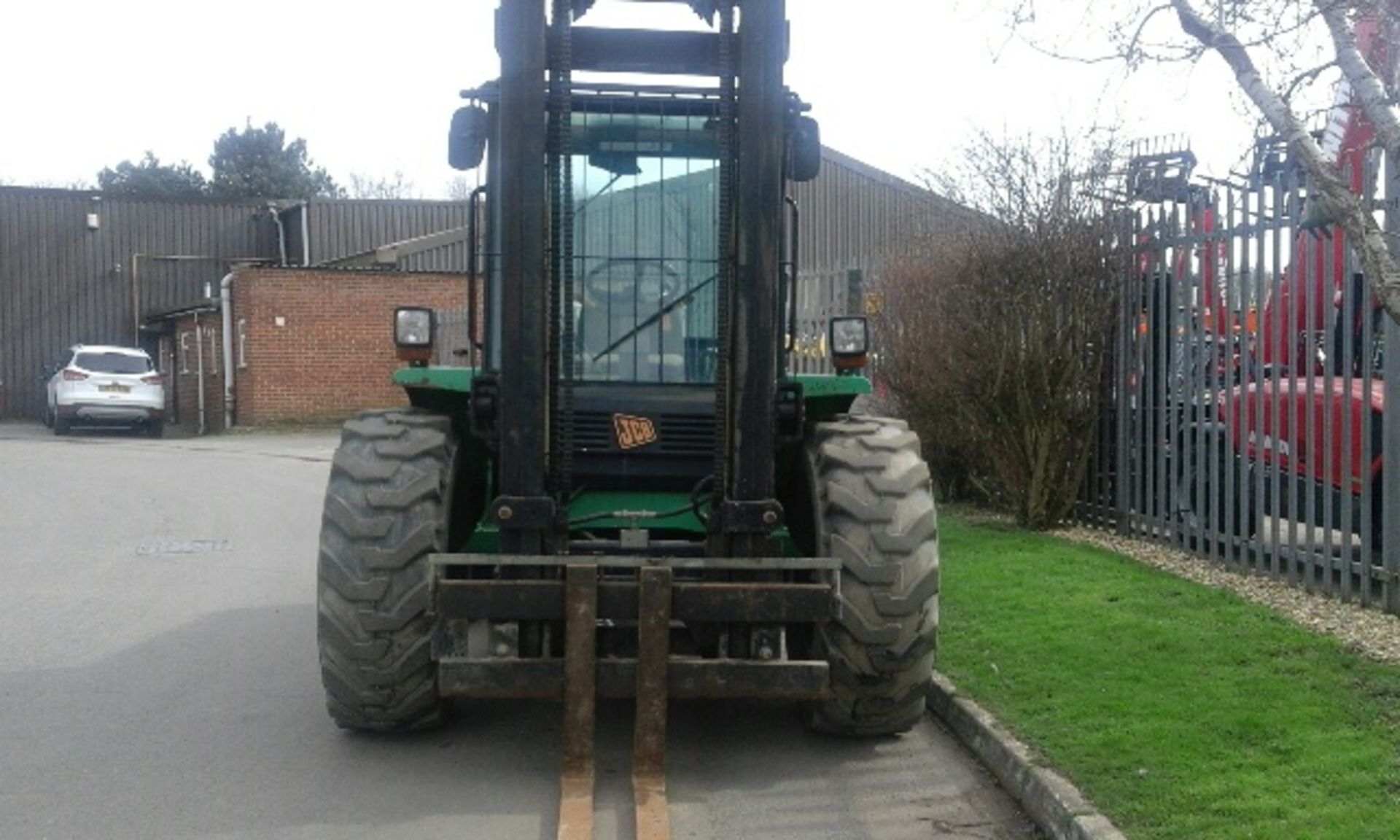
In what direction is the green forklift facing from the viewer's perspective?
toward the camera

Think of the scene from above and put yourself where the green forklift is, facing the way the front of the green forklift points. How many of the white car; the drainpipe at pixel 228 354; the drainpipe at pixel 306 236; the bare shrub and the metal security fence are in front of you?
0

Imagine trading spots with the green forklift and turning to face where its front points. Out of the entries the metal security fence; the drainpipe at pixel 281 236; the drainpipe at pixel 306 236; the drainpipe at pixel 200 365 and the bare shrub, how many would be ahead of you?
0

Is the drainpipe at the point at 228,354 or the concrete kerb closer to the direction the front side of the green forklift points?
the concrete kerb

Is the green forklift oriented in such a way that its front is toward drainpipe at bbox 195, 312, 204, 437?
no

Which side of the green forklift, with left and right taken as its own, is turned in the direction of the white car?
back

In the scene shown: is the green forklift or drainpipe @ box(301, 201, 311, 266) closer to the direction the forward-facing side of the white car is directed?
the drainpipe

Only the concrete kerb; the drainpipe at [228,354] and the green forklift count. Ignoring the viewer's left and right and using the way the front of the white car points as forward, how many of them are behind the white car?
2

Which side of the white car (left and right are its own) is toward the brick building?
right

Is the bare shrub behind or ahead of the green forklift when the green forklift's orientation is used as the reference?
behind

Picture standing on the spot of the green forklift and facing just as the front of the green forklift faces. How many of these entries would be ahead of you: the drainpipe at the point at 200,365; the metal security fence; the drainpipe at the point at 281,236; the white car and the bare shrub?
0

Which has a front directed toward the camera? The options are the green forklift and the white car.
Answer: the green forklift

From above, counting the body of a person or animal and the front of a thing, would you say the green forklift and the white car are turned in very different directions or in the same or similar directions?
very different directions

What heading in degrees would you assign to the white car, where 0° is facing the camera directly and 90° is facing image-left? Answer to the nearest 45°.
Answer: approximately 180°

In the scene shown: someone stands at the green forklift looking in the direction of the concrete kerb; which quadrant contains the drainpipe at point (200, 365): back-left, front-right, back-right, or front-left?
back-left

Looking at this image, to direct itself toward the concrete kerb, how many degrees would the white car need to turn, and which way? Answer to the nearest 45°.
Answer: approximately 180°

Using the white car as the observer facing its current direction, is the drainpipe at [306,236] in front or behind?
in front
